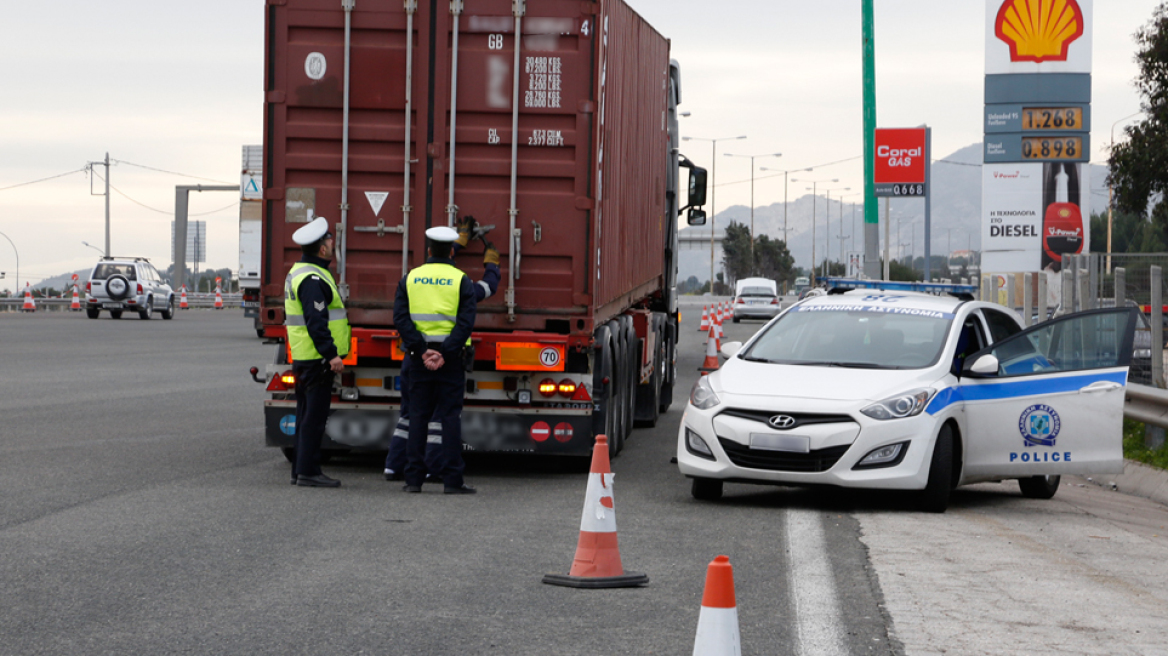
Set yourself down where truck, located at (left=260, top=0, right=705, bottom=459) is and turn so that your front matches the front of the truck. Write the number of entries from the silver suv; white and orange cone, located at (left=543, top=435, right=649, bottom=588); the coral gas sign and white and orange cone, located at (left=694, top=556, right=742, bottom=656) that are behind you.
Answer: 2

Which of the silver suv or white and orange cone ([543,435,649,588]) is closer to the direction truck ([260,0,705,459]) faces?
the silver suv

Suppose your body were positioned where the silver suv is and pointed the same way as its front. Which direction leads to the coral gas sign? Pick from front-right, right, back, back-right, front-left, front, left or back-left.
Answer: right

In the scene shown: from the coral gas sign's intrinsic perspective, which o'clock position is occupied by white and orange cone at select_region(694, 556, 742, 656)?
The white and orange cone is roughly at 12 o'clock from the coral gas sign.

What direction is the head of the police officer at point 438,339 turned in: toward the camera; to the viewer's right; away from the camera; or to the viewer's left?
away from the camera

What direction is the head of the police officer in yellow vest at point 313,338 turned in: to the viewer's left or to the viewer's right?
to the viewer's right

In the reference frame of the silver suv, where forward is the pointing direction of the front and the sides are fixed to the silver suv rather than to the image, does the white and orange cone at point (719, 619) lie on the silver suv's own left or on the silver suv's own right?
on the silver suv's own right

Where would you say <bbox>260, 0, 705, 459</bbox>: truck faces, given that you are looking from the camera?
facing away from the viewer

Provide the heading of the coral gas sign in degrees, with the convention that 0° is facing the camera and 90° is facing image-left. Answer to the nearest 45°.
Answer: approximately 0°

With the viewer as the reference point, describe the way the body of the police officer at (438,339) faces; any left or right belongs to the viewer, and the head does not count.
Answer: facing away from the viewer

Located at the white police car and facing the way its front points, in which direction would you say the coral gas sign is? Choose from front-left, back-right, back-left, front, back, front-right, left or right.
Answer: back-right

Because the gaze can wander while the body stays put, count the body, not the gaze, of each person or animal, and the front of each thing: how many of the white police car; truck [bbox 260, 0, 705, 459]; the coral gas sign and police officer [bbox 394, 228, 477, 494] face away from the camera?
2

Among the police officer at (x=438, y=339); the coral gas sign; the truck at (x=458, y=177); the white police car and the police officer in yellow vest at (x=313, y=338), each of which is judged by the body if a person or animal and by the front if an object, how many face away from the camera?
2
